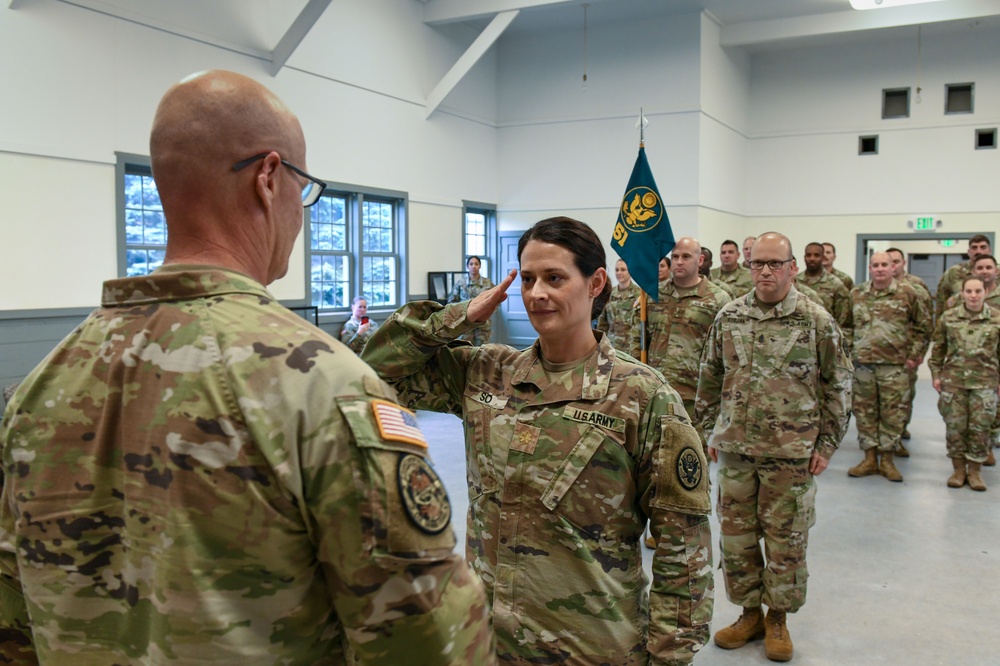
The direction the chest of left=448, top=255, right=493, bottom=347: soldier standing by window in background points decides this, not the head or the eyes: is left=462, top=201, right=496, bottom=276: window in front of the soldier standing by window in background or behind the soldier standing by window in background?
behind

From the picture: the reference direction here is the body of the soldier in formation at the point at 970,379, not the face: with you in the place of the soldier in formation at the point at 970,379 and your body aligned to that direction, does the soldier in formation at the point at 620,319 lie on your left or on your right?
on your right

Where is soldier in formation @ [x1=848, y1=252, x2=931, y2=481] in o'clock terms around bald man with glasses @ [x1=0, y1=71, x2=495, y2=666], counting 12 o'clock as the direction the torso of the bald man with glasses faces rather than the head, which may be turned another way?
The soldier in formation is roughly at 12 o'clock from the bald man with glasses.

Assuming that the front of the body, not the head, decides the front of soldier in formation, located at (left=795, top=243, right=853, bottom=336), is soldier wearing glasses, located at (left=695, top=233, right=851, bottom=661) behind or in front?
in front

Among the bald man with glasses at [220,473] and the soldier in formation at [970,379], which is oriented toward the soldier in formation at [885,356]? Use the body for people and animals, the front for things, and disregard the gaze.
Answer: the bald man with glasses

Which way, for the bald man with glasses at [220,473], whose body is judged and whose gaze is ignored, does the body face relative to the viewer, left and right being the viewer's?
facing away from the viewer and to the right of the viewer

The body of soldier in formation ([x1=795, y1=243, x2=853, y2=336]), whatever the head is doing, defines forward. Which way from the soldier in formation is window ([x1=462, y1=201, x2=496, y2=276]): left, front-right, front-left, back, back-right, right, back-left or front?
right

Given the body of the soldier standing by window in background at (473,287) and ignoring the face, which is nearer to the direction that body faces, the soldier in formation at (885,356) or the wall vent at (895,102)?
the soldier in formation

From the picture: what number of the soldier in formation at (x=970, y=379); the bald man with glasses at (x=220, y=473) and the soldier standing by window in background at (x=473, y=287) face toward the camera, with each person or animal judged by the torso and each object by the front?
2

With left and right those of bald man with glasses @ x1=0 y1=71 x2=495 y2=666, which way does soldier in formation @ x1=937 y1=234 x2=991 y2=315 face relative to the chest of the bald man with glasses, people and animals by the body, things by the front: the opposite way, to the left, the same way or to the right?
the opposite way

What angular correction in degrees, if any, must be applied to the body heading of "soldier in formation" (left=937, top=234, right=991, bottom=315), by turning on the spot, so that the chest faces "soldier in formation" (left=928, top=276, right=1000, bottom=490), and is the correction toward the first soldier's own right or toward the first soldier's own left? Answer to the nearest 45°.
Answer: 0° — they already face them

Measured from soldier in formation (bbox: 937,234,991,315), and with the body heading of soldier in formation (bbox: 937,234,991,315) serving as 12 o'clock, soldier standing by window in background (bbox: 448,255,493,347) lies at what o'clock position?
soldier standing by window in background (bbox: 448,255,493,347) is roughly at 3 o'clock from soldier in formation (bbox: 937,234,991,315).
